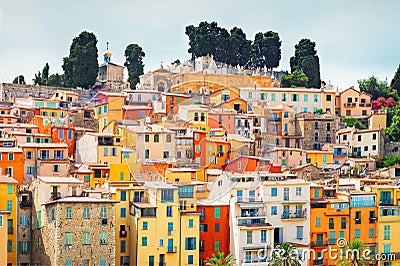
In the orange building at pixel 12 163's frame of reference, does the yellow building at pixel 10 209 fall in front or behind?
in front

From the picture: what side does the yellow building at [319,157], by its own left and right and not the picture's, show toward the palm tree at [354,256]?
front

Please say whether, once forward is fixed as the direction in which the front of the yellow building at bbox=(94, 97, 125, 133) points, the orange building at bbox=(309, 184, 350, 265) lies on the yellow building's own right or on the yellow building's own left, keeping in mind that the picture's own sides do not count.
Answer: on the yellow building's own left

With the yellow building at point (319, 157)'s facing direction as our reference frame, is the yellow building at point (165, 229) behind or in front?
in front

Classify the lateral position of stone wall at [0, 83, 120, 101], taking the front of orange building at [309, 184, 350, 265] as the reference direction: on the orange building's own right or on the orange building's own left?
on the orange building's own right

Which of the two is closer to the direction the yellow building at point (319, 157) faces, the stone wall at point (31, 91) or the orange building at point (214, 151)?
the orange building

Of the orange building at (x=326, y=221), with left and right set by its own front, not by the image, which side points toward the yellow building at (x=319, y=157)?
back

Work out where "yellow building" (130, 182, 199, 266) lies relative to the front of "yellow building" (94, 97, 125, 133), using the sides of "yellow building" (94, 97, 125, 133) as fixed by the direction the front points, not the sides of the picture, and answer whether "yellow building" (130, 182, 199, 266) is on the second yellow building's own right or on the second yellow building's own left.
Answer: on the second yellow building's own left
